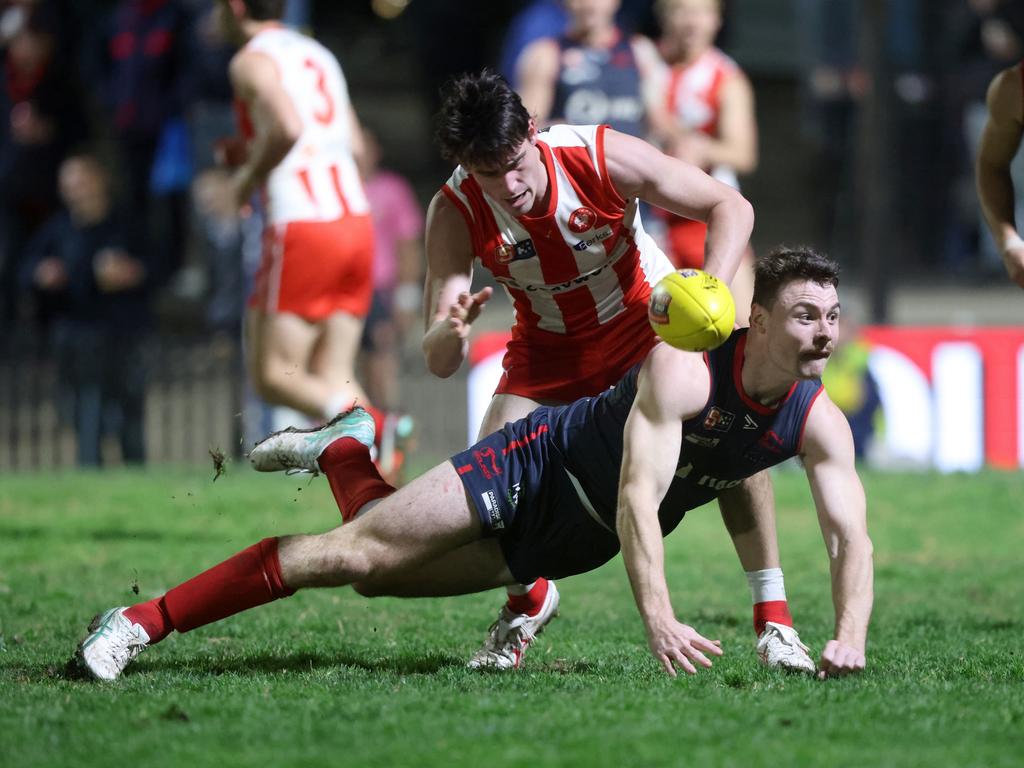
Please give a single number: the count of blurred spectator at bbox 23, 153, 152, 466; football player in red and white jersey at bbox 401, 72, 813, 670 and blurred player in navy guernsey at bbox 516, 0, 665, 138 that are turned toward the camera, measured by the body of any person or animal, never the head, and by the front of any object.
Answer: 3

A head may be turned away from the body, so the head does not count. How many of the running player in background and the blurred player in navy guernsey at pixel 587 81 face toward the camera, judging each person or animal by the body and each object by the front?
1

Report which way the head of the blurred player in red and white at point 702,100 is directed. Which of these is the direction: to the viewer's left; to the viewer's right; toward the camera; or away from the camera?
toward the camera

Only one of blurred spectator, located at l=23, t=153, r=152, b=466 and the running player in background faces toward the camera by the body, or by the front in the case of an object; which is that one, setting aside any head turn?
the blurred spectator

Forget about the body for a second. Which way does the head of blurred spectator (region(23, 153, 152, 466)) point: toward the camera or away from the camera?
toward the camera

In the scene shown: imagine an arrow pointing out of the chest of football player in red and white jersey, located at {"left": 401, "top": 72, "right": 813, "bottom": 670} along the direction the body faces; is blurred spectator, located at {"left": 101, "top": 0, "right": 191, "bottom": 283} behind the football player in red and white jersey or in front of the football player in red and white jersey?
behind

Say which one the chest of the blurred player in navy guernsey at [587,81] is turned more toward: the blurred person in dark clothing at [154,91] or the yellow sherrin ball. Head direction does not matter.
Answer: the yellow sherrin ball

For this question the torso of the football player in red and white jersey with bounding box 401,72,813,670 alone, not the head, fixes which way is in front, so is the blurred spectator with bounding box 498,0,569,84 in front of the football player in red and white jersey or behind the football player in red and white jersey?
behind

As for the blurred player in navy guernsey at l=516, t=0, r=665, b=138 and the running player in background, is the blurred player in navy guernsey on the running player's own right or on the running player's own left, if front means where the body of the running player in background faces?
on the running player's own right

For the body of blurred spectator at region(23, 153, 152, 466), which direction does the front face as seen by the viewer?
toward the camera

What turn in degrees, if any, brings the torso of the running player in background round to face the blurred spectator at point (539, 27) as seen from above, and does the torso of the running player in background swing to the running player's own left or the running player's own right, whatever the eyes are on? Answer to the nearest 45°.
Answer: approximately 90° to the running player's own right

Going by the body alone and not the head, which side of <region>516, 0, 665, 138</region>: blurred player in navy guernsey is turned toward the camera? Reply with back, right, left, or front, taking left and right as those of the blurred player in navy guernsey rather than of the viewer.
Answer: front

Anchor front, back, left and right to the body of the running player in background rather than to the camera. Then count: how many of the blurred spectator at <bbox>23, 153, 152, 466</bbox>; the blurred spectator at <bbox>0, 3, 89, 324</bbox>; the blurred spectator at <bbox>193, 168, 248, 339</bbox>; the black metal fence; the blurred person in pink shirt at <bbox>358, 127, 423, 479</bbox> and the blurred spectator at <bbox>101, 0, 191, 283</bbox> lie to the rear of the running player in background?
0

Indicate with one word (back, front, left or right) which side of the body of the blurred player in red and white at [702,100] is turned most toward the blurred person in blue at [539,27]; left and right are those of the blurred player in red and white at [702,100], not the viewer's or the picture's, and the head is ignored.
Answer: right

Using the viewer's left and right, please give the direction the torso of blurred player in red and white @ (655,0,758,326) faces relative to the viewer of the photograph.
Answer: facing the viewer and to the left of the viewer

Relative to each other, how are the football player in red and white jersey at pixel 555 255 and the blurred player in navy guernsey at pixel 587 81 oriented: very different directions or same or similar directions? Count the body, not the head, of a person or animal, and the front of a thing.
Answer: same or similar directions
